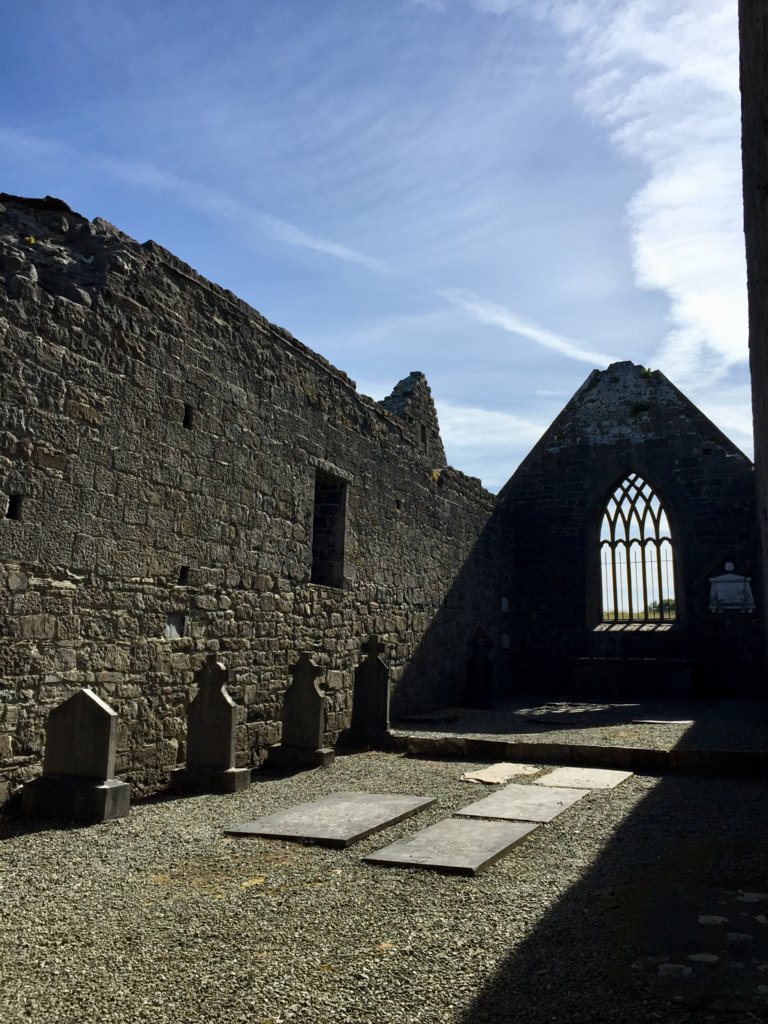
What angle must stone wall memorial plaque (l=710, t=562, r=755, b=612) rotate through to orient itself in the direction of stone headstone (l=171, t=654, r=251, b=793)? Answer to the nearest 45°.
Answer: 0° — it already faces it

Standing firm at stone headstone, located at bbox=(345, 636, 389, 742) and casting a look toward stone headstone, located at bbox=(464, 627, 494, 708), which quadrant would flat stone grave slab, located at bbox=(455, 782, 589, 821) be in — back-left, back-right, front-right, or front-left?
back-right

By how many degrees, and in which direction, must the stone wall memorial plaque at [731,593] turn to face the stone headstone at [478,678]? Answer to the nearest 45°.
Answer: approximately 45° to its right

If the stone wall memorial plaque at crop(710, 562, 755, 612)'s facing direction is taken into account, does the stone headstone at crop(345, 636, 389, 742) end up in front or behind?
in front

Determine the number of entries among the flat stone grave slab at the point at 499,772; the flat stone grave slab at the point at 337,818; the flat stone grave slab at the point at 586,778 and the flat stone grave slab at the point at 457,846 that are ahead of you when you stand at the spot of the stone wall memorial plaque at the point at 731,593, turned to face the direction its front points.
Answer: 4

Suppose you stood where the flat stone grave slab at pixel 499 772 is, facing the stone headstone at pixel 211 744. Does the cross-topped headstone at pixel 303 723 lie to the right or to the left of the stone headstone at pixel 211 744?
right

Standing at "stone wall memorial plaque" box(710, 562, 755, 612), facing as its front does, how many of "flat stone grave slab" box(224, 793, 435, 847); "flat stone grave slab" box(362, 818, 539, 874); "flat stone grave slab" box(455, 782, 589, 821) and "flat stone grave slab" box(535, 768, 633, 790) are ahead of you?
4

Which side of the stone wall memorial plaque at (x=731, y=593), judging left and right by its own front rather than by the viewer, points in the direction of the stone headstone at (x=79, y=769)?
front

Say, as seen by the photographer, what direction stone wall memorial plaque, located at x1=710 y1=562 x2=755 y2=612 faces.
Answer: facing the viewer

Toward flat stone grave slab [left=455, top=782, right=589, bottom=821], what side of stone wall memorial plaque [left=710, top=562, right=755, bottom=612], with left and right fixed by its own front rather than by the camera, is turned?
front

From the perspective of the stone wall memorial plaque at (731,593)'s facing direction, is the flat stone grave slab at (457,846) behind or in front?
in front
